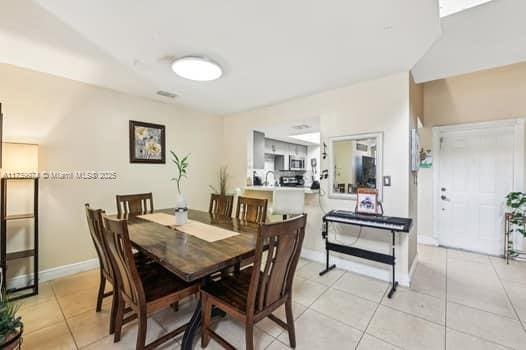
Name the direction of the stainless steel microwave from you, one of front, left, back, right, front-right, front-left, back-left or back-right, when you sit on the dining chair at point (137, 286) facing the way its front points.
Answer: front

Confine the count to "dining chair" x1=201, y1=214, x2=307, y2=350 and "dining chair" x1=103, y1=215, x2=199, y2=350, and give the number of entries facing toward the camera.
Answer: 0

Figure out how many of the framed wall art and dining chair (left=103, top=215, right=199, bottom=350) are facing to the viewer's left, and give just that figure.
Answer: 0

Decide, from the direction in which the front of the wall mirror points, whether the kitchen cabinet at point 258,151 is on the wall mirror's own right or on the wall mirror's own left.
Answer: on the wall mirror's own right

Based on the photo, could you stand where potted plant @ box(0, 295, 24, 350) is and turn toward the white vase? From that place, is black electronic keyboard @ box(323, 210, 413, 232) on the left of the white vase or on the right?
right

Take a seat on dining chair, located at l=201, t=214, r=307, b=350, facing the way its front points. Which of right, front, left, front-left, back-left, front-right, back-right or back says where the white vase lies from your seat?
front

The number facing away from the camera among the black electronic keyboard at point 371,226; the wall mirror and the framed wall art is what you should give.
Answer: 0

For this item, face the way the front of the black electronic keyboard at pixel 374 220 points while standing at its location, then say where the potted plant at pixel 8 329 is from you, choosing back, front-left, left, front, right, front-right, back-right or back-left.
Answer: front

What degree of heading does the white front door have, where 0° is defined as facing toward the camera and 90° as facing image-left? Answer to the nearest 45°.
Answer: approximately 45°

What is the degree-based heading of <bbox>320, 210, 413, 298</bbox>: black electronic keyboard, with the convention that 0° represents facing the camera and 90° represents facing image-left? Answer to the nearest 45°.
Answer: approximately 45°

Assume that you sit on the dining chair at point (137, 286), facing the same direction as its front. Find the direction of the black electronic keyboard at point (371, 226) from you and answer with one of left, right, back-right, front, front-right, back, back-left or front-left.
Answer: front-right

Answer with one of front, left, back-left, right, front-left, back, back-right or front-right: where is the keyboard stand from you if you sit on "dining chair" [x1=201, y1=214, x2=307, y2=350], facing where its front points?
right

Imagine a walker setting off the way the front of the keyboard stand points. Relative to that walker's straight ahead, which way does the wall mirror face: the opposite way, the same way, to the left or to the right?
the same way

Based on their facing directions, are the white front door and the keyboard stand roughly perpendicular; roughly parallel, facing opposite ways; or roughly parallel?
roughly parallel

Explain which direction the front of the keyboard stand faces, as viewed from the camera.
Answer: facing the viewer and to the left of the viewer

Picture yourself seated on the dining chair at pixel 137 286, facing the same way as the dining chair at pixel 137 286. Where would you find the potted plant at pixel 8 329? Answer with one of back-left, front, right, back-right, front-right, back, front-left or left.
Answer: back-left
